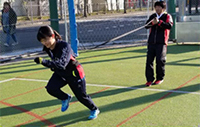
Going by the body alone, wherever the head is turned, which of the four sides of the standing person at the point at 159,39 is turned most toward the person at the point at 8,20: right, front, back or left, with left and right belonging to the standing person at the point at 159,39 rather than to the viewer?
right

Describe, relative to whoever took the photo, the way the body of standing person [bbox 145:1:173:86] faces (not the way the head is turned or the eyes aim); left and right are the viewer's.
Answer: facing the viewer and to the left of the viewer

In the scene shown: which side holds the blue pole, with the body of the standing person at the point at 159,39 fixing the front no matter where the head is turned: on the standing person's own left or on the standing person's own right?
on the standing person's own right

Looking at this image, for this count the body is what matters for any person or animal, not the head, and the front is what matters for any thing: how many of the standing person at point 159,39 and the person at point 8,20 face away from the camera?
0

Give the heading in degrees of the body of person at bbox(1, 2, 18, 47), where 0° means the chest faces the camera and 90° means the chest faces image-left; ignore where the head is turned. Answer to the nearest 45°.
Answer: approximately 45°
